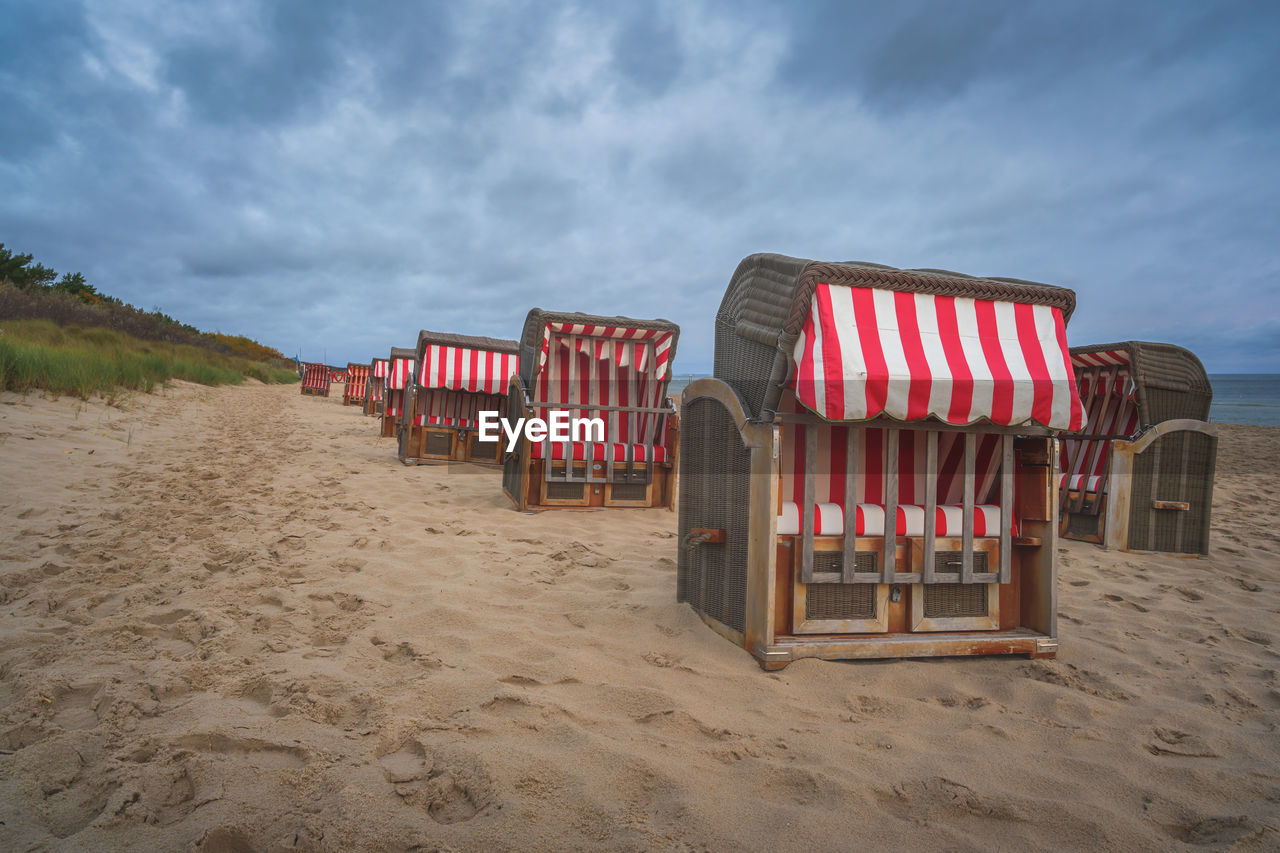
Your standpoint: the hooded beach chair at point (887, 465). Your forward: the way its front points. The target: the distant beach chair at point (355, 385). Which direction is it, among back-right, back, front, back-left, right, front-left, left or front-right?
back

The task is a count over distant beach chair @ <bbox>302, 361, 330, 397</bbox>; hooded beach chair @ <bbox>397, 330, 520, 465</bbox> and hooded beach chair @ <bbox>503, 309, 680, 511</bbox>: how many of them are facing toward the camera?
3

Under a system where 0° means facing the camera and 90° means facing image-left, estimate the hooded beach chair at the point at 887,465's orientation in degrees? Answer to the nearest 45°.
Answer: approximately 315°

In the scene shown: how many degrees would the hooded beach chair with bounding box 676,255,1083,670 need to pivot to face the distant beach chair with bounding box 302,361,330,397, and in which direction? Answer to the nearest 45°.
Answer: approximately 180°

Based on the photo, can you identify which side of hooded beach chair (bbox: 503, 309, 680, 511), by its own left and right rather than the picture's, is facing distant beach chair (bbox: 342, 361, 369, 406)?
back

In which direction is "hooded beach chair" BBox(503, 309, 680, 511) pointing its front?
toward the camera

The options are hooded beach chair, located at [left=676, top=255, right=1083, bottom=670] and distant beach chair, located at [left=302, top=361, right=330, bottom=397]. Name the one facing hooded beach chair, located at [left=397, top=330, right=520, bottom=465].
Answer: the distant beach chair

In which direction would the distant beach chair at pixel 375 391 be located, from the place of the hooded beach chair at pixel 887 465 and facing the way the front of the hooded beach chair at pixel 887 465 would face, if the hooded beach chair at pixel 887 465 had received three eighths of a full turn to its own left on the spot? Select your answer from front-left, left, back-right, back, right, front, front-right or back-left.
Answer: front-left

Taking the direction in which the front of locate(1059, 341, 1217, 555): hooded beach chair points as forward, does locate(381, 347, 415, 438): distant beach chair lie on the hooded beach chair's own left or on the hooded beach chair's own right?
on the hooded beach chair's own right

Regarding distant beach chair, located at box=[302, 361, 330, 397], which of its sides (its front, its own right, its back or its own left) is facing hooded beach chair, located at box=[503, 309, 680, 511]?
front

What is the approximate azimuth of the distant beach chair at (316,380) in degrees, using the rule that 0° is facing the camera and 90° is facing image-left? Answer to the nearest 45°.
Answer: approximately 0°

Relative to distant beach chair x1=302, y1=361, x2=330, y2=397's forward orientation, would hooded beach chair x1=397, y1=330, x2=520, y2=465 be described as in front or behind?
in front

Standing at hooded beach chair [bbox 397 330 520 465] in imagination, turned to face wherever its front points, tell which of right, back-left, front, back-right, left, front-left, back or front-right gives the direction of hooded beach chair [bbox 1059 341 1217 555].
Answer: front-left

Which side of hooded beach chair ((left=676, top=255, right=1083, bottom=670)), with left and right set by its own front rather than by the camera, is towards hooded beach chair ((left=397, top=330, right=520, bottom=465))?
back

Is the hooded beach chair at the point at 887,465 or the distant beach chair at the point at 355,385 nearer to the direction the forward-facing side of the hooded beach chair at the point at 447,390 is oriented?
the hooded beach chair
